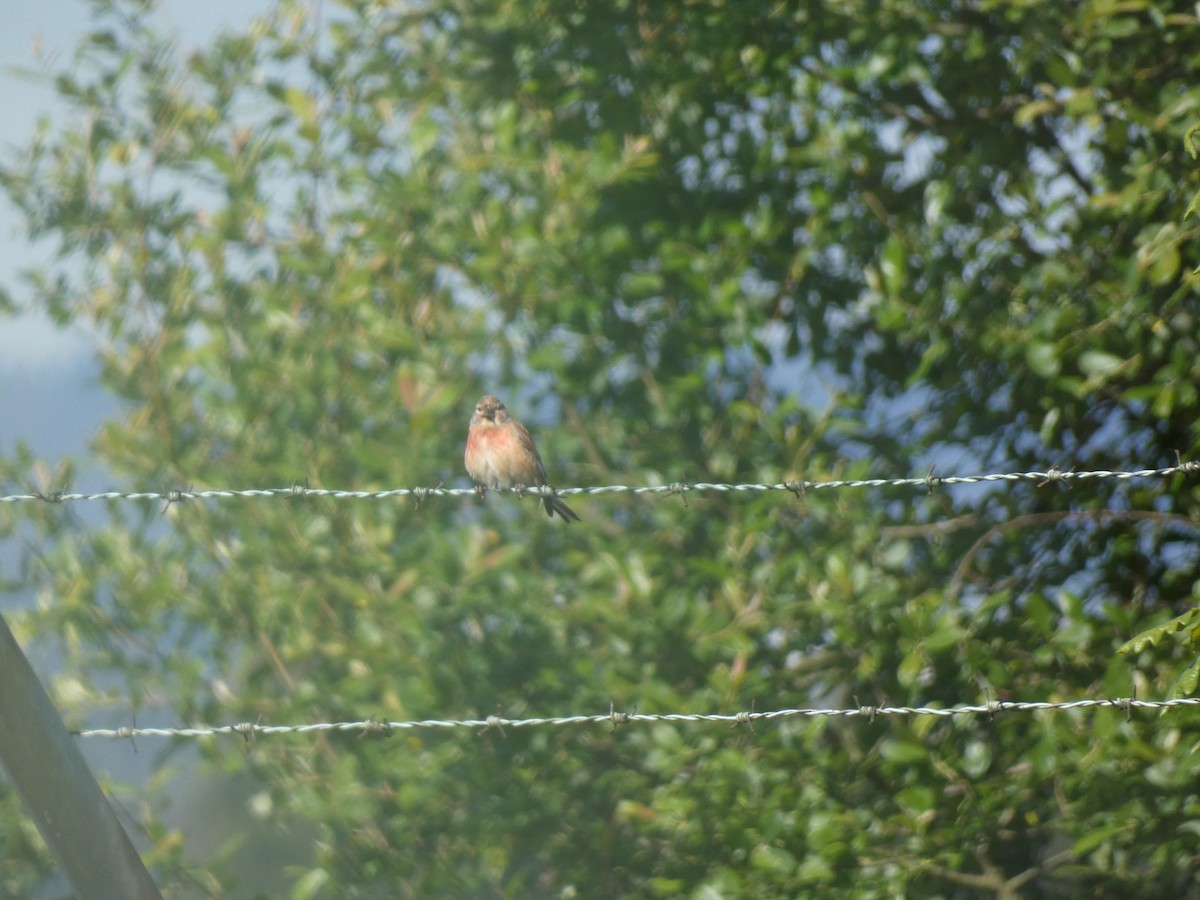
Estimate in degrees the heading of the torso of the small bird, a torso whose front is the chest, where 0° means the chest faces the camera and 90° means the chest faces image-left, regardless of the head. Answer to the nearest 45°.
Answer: approximately 45°
